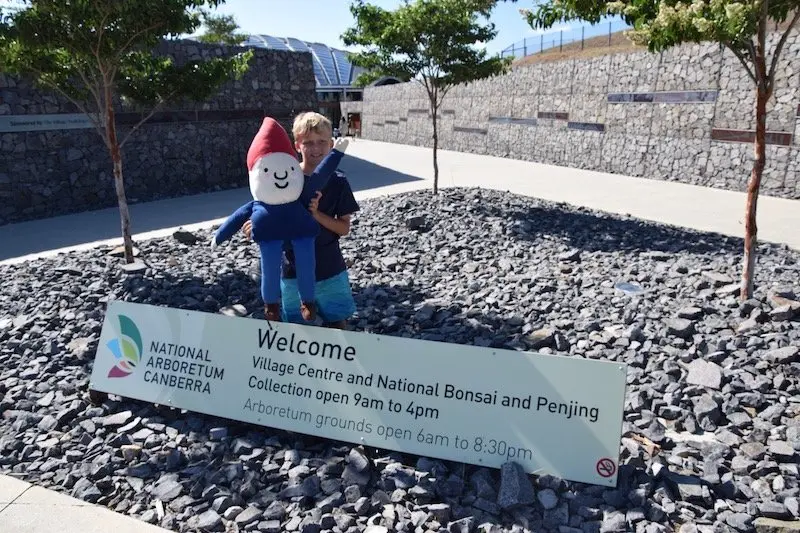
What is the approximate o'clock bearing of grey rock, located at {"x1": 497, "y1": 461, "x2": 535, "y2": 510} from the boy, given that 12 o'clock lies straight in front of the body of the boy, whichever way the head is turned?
The grey rock is roughly at 11 o'clock from the boy.

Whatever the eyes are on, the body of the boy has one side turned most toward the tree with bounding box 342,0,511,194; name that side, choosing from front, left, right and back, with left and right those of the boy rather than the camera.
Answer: back

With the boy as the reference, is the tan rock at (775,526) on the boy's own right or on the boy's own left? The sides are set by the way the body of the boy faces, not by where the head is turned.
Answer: on the boy's own left

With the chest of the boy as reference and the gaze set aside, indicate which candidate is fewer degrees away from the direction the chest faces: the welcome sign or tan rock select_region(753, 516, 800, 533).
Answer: the welcome sign

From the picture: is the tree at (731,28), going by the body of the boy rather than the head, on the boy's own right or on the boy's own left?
on the boy's own left

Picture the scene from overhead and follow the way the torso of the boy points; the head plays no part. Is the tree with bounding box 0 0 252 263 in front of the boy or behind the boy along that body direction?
behind

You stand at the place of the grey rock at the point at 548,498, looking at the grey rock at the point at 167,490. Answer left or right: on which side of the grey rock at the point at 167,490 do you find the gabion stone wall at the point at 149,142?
right

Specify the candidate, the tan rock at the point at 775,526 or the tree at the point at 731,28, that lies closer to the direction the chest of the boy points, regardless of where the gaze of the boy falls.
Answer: the tan rock

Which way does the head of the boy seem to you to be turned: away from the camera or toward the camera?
toward the camera

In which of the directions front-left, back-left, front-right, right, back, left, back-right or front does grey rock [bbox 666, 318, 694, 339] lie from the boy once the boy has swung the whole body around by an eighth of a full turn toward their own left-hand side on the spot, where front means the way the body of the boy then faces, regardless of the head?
front-left

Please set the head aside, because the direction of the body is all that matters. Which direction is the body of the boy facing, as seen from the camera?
toward the camera
